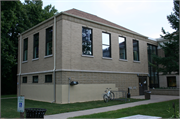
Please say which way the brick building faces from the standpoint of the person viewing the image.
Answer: facing the viewer and to the right of the viewer

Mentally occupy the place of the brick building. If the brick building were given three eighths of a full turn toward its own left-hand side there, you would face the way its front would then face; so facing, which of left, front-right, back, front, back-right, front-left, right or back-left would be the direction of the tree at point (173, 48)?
right

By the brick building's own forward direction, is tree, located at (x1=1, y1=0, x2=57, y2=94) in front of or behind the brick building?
behind
